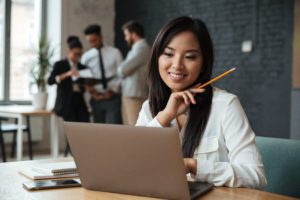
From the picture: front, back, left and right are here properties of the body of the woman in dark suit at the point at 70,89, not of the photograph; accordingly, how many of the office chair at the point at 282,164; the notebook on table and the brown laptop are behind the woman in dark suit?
0

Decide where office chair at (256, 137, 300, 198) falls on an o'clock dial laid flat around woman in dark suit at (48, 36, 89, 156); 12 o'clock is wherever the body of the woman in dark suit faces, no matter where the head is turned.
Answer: The office chair is roughly at 1 o'clock from the woman in dark suit.

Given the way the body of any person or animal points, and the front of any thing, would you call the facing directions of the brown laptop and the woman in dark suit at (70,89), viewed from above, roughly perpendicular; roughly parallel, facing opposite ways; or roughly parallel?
roughly perpendicular

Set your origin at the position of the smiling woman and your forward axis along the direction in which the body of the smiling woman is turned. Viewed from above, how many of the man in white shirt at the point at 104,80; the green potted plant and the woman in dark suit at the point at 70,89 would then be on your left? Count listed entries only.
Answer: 0

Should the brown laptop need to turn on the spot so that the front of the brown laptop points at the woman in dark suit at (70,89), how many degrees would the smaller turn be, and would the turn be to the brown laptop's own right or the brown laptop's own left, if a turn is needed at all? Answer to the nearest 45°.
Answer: approximately 45° to the brown laptop's own left

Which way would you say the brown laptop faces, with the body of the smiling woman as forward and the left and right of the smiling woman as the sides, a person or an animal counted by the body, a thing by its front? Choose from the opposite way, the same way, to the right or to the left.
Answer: the opposite way

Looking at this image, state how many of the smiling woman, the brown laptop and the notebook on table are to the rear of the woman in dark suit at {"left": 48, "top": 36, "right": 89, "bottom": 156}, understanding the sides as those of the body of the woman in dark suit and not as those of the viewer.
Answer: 0

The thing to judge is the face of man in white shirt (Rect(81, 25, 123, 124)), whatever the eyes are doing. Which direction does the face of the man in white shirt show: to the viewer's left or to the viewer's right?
to the viewer's left

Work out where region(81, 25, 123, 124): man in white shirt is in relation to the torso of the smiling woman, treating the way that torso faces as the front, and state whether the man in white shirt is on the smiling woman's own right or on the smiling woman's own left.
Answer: on the smiling woman's own right

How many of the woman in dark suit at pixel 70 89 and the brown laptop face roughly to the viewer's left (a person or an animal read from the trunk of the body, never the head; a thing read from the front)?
0

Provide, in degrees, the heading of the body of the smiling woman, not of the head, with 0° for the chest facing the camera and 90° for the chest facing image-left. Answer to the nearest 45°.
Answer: approximately 45°

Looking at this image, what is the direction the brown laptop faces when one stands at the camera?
facing away from the viewer and to the right of the viewer

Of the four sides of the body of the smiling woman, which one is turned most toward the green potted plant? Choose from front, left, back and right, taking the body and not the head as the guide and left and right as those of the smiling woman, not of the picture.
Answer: right

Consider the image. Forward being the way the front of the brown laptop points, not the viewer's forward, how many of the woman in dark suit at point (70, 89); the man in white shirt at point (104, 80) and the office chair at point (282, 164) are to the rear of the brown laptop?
0

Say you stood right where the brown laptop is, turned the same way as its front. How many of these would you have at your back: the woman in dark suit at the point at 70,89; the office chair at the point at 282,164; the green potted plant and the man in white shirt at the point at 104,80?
0

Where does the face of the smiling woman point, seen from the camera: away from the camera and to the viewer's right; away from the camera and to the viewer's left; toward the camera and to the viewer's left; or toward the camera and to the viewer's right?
toward the camera and to the viewer's left

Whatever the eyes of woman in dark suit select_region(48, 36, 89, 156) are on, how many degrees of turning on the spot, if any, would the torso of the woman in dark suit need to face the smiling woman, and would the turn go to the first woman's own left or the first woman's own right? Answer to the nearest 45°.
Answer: approximately 45° to the first woman's own right

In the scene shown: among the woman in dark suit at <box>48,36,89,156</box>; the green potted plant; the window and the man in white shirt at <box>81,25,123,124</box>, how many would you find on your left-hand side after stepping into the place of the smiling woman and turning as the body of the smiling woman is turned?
0

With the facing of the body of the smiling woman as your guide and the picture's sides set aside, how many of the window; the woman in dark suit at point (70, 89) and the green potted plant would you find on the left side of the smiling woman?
0

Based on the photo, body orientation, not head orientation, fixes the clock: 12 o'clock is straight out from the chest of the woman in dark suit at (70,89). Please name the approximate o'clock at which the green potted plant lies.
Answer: The green potted plant is roughly at 7 o'clock from the woman in dark suit.
